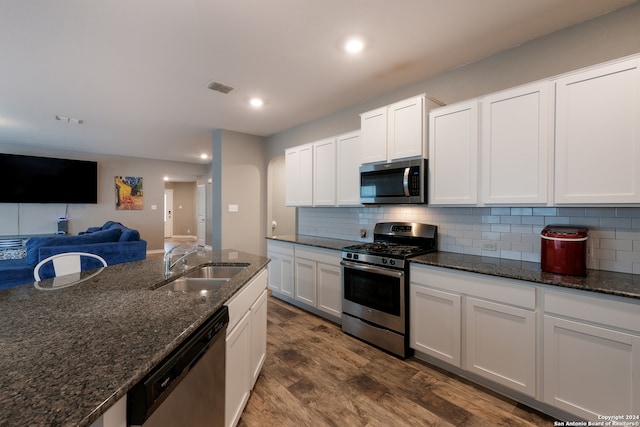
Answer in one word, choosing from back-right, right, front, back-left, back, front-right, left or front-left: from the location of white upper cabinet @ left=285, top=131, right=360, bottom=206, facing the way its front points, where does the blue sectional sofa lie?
front-right

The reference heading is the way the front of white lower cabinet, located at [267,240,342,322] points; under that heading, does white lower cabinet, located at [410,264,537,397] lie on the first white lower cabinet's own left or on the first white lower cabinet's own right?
on the first white lower cabinet's own left

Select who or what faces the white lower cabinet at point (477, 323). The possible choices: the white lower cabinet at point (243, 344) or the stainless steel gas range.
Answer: the white lower cabinet at point (243, 344)

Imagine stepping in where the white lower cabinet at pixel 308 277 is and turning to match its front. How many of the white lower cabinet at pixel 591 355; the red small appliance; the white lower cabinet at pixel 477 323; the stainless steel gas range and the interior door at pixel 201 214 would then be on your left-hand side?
4

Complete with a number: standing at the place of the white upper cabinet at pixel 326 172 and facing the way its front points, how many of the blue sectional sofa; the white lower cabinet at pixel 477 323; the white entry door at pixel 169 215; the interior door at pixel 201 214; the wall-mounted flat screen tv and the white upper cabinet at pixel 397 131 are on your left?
2

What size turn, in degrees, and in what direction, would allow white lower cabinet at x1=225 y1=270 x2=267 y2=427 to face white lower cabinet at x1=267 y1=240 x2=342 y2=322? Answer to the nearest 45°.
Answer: approximately 45° to its left

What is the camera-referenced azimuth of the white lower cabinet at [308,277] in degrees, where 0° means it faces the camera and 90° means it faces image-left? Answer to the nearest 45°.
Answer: approximately 45°

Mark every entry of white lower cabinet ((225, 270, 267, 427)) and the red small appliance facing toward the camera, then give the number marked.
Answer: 1

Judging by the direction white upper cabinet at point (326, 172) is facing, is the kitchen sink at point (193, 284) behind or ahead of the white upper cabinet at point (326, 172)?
ahead

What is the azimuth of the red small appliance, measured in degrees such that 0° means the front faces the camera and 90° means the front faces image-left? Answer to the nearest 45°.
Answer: approximately 0°

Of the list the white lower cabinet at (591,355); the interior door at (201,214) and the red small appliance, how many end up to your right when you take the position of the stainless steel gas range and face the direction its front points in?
1
